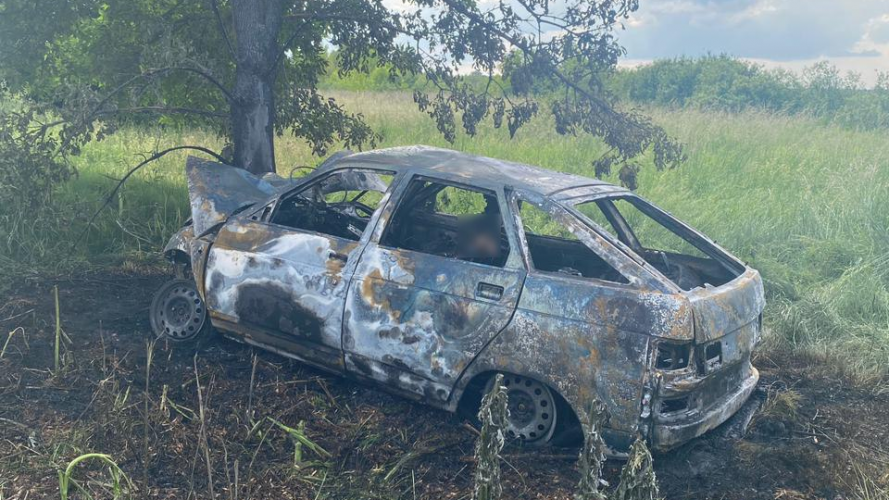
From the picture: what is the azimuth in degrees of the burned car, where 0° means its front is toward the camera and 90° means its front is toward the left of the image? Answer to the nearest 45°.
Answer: approximately 135°
